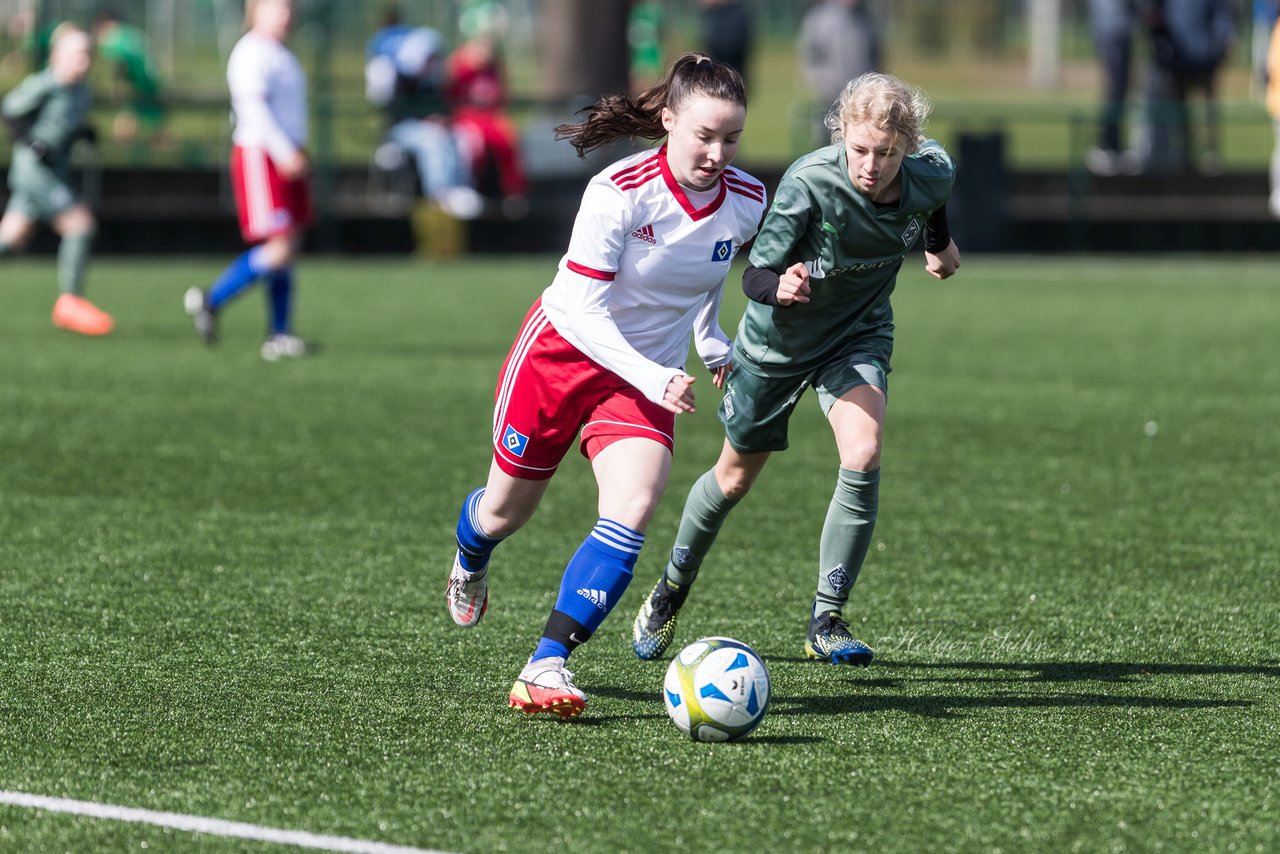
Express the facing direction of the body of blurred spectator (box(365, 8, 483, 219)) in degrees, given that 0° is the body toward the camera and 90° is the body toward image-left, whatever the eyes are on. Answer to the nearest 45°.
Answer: approximately 315°

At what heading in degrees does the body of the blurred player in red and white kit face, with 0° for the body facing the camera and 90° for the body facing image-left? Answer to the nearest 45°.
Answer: approximately 270°

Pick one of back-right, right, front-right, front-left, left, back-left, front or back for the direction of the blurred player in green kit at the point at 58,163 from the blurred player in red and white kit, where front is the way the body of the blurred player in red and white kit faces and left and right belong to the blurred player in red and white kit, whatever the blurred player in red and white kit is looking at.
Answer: back-left
